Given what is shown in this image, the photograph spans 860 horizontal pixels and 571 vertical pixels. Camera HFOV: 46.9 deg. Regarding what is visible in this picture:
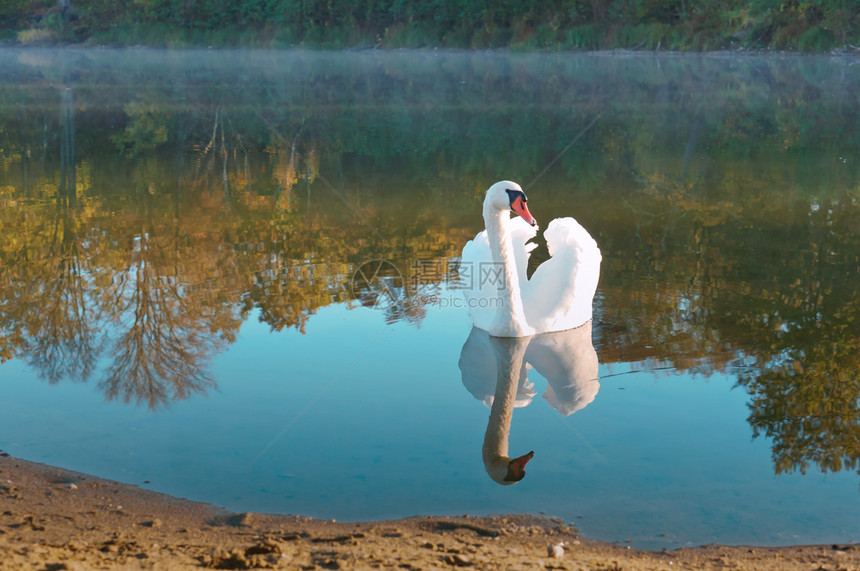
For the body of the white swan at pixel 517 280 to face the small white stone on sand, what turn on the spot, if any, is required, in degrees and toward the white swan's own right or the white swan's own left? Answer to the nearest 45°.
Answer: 0° — it already faces it

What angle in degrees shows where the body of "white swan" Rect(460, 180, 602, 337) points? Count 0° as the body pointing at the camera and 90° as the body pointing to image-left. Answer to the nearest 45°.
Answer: approximately 0°
